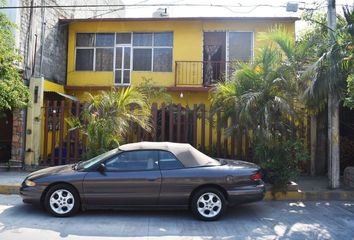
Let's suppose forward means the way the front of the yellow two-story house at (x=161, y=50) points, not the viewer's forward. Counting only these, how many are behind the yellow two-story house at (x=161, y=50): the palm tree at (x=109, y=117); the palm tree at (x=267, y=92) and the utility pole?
0

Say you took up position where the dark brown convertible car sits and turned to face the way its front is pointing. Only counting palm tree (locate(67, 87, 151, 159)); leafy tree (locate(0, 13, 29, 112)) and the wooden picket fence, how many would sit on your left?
0

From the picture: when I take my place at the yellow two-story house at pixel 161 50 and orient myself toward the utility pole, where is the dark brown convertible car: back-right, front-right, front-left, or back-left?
front-right

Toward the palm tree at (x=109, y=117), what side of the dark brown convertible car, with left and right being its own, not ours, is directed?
right

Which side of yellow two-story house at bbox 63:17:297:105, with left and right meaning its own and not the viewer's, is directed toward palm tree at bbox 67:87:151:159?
front

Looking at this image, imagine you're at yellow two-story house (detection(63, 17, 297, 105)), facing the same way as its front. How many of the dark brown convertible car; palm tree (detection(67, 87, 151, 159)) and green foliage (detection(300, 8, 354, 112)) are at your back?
0

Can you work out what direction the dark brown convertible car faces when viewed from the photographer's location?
facing to the left of the viewer

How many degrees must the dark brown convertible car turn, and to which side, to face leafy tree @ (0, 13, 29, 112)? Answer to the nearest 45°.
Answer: approximately 45° to its right

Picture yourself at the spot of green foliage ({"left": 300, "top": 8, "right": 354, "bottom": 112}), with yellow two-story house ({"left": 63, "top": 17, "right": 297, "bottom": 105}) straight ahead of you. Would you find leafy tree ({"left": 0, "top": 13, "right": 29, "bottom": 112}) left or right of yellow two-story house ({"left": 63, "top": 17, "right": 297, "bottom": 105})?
left

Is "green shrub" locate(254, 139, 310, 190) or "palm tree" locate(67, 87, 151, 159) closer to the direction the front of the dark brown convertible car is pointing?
the palm tree

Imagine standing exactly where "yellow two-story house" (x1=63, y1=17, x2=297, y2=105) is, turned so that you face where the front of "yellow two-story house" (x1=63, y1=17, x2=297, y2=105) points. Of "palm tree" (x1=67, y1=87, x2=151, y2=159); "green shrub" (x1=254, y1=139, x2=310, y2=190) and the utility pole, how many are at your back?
0

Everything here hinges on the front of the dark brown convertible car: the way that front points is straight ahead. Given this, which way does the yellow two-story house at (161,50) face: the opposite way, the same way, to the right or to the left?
to the left

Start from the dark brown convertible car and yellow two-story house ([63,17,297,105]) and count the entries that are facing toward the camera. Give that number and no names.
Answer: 1

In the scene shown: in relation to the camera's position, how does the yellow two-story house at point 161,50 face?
facing the viewer

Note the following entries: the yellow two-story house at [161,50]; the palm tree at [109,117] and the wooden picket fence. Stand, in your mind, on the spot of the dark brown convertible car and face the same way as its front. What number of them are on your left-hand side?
0

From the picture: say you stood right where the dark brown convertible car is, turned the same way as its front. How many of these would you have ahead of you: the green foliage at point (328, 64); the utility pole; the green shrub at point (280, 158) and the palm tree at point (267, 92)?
0

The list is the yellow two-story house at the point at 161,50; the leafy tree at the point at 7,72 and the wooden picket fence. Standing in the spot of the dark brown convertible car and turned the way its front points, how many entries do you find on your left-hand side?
0

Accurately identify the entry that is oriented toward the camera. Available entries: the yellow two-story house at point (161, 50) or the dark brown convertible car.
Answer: the yellow two-story house
